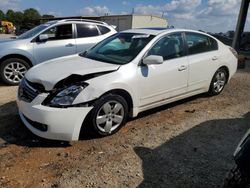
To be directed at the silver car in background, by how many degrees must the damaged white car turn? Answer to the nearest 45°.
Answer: approximately 90° to its right

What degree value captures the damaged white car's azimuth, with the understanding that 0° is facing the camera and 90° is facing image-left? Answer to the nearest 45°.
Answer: approximately 45°

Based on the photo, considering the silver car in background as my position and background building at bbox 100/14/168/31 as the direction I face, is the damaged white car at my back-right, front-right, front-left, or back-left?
back-right

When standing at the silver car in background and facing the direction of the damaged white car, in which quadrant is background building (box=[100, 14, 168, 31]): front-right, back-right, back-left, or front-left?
back-left

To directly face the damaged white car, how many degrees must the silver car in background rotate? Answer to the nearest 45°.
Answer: approximately 90° to its left

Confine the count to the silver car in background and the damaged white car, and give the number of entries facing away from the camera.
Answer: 0

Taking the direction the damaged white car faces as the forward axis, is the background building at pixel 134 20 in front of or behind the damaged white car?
behind

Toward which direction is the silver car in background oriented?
to the viewer's left
